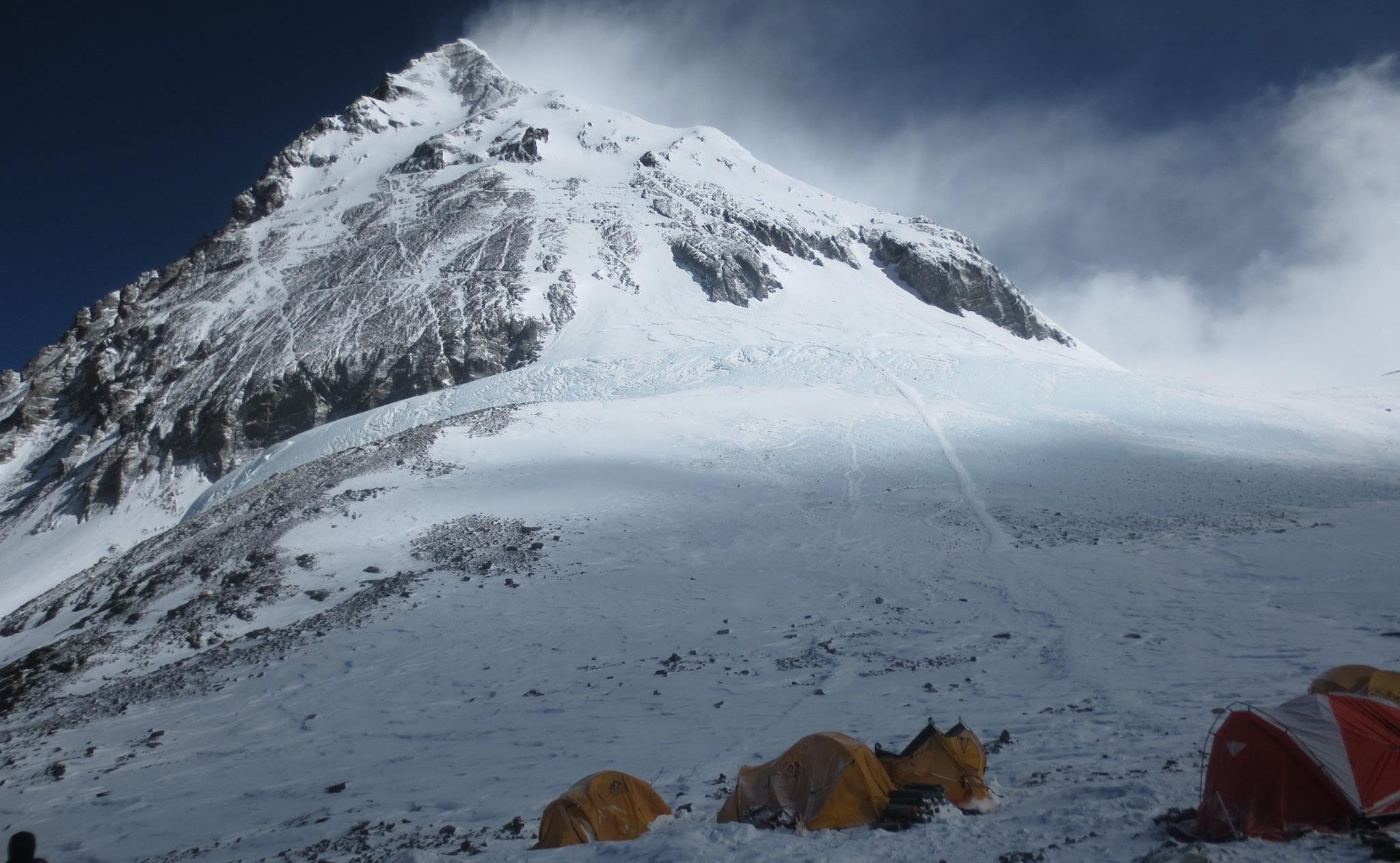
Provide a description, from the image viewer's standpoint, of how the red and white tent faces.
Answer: facing the viewer and to the left of the viewer

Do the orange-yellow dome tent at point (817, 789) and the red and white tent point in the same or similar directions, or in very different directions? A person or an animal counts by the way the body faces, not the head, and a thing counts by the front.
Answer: same or similar directions

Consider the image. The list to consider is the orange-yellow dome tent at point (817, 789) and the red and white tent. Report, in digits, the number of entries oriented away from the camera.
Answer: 0

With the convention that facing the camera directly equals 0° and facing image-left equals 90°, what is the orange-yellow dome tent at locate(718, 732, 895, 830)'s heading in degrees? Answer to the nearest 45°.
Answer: approximately 45°

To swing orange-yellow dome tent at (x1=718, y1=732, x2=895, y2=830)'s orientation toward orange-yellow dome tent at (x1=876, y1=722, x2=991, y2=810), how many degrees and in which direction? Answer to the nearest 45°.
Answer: approximately 135° to its left
